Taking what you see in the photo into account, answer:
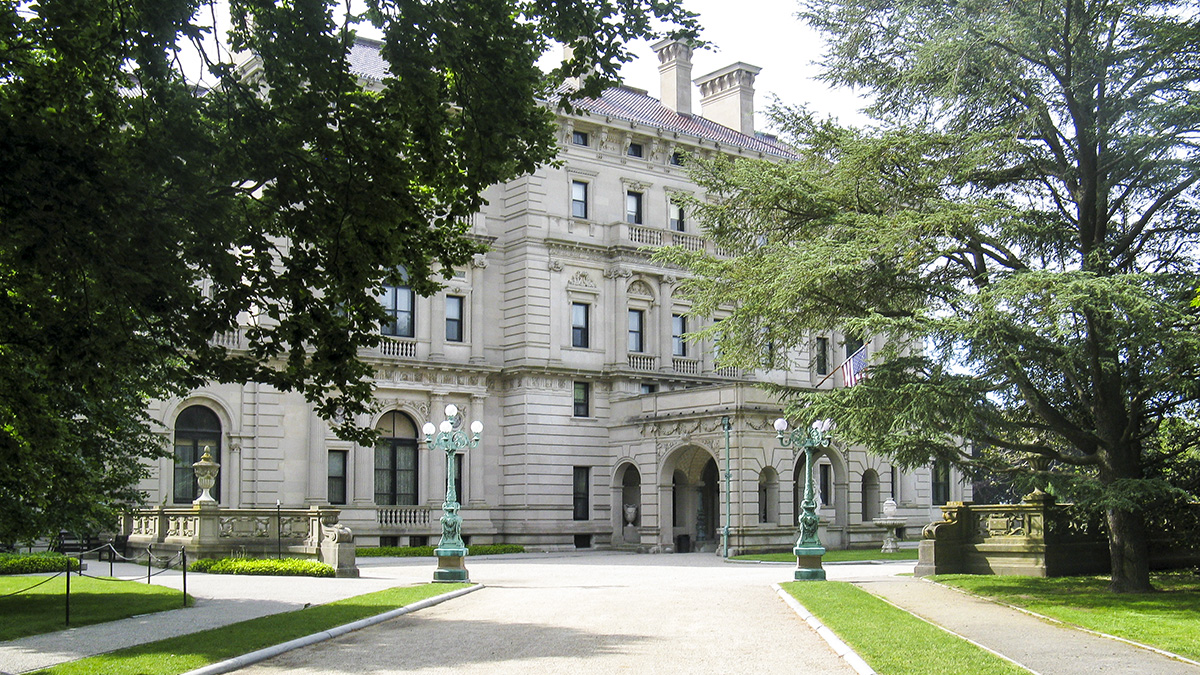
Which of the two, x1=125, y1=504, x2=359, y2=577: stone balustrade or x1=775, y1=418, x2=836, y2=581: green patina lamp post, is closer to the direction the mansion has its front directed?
the green patina lamp post

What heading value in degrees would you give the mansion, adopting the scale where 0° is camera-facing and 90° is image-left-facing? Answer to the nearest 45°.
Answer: approximately 315°

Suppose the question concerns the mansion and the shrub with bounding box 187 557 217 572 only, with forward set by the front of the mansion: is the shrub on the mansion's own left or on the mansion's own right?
on the mansion's own right

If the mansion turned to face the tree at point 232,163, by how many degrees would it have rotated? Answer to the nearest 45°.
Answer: approximately 45° to its right

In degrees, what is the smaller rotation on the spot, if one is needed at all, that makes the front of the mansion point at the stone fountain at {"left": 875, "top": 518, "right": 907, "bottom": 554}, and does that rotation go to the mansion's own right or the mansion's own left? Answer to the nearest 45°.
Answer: approximately 45° to the mansion's own left

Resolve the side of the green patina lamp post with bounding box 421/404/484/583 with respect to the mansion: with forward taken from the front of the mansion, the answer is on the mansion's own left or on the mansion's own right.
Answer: on the mansion's own right

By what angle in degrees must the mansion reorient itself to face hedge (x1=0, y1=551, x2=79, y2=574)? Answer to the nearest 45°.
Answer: approximately 90° to its right
